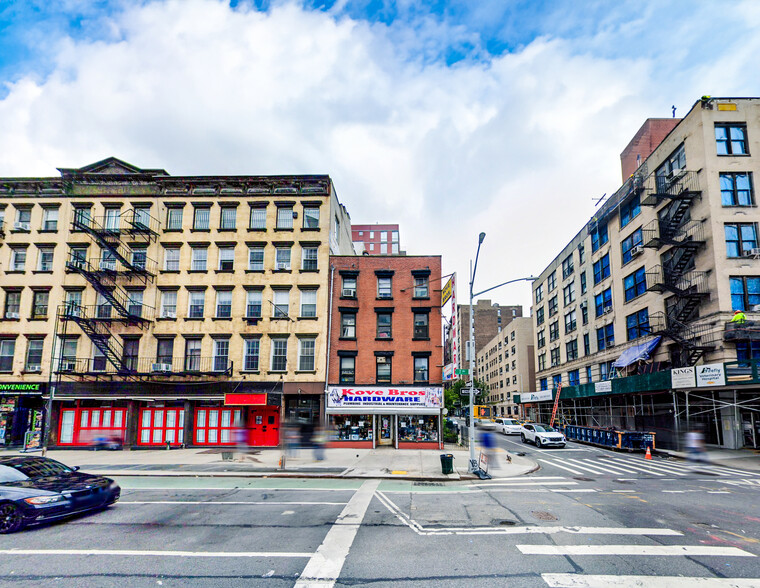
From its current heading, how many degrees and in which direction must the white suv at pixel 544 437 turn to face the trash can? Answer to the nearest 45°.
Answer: approximately 45° to its right
